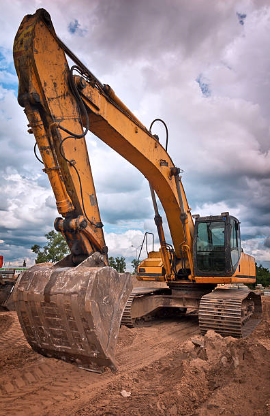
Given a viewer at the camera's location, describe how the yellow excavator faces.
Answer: facing the viewer and to the left of the viewer

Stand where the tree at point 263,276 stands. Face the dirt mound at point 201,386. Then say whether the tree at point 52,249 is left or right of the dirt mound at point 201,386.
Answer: right

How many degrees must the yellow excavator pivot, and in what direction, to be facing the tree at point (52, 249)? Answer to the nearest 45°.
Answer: approximately 135° to its right

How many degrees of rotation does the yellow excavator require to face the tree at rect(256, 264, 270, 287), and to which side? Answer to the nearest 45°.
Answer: approximately 180°
